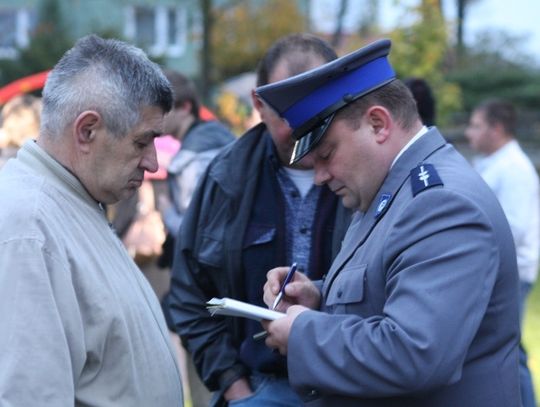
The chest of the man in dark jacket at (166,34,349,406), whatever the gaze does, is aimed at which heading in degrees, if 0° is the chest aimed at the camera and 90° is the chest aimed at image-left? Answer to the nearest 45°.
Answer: approximately 315°

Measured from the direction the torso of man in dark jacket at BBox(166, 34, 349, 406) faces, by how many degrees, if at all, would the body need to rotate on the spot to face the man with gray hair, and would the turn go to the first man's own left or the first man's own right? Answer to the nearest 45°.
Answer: approximately 90° to the first man's own right

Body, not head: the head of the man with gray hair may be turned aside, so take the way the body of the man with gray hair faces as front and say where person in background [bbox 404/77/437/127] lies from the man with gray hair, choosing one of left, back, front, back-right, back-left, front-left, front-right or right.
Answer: front-left

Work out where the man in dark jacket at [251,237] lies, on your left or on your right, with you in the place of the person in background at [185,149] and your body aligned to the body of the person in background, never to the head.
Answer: on your left

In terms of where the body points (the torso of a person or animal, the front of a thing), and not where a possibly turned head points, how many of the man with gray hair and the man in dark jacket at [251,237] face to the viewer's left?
0

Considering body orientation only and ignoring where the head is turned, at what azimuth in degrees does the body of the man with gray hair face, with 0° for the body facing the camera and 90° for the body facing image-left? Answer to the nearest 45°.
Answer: approximately 270°

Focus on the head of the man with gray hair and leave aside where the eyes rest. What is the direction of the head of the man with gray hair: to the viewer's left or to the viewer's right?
to the viewer's right

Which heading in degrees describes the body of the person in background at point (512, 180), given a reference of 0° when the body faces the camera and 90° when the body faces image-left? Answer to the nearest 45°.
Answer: approximately 90°

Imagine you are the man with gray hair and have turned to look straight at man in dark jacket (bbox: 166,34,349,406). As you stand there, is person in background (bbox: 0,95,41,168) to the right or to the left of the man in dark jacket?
left
